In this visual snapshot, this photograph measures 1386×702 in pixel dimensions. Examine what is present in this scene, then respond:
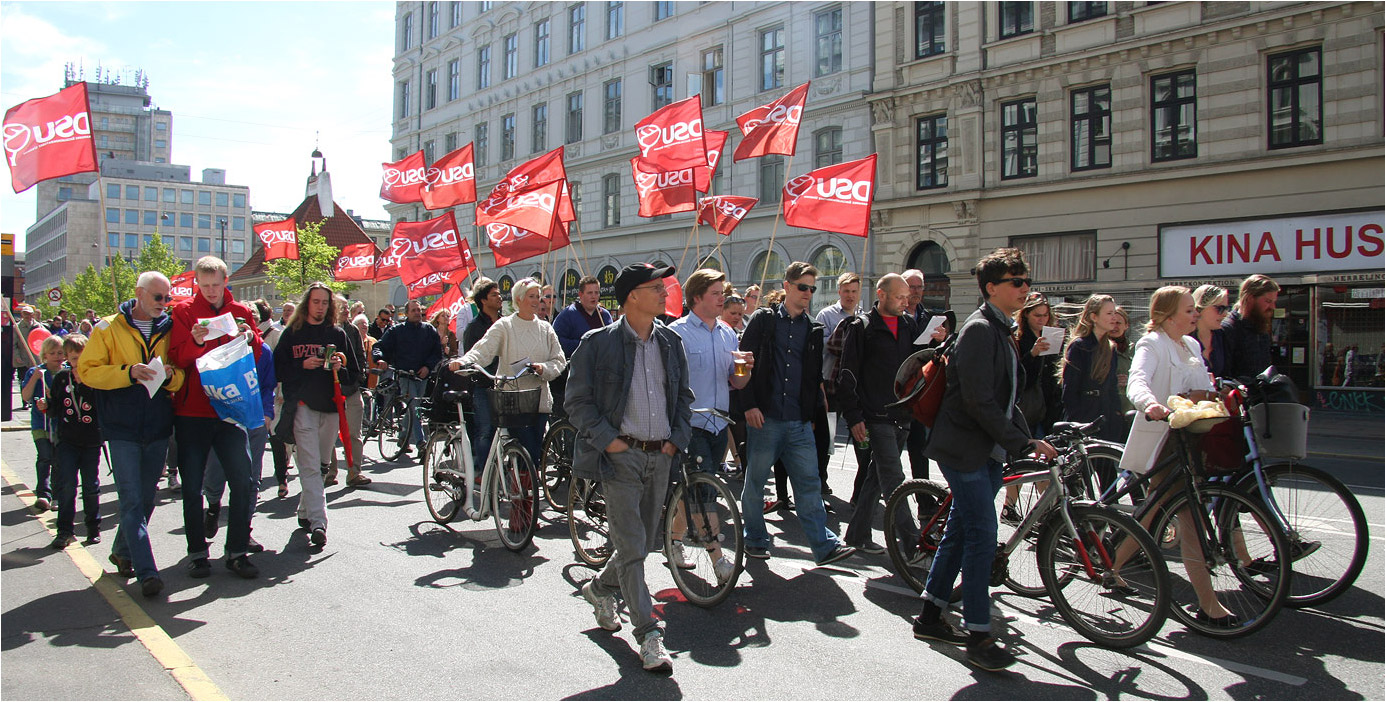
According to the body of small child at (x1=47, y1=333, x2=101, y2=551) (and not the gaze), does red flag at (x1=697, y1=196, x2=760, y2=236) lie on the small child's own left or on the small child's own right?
on the small child's own left

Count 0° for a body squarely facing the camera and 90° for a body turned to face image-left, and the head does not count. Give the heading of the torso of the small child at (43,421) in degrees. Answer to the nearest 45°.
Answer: approximately 315°

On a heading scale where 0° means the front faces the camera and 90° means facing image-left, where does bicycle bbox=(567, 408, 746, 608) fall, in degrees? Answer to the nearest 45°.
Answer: approximately 315°

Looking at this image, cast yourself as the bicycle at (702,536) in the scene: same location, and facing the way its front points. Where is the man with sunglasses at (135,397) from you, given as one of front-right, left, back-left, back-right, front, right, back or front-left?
back-right

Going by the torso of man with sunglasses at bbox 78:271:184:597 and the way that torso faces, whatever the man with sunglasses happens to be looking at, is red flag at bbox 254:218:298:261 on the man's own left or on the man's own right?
on the man's own left

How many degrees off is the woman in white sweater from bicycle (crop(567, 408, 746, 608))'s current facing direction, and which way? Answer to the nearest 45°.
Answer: approximately 180°

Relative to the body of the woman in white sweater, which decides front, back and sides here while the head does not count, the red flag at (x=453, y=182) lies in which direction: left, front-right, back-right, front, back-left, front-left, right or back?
back

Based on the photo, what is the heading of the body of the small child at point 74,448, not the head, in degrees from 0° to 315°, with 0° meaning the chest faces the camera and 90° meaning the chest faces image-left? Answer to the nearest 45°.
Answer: approximately 0°

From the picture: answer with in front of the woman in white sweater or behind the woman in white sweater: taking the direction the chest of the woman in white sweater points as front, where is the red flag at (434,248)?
behind

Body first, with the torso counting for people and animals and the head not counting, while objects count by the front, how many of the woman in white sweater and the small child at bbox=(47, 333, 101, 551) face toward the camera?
2

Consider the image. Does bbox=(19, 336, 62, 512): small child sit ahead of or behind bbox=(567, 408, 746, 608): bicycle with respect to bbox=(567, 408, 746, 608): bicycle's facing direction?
behind
